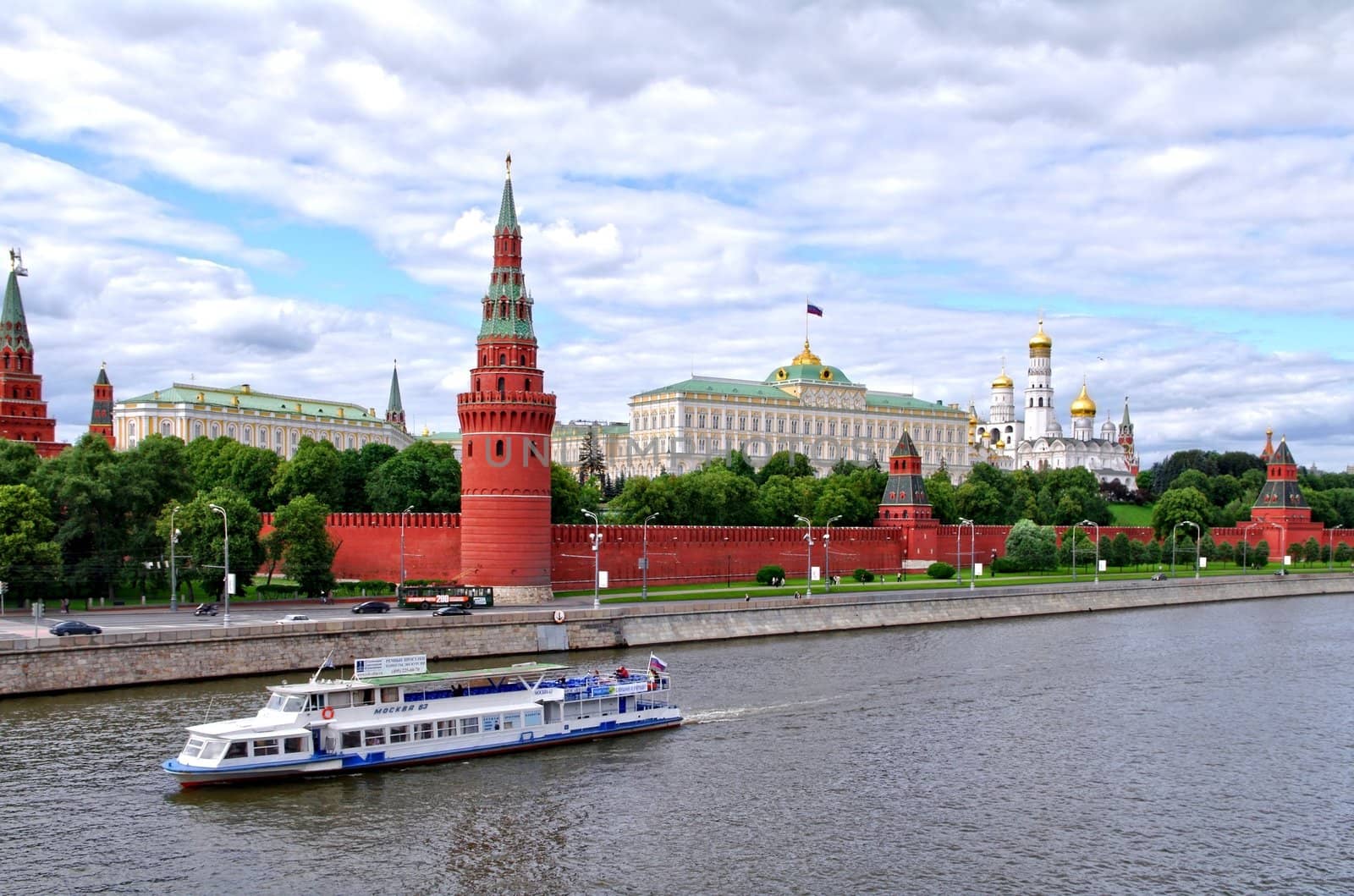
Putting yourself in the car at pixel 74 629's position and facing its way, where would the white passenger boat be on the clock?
The white passenger boat is roughly at 2 o'clock from the car.

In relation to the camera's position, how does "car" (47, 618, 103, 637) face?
facing to the right of the viewer
